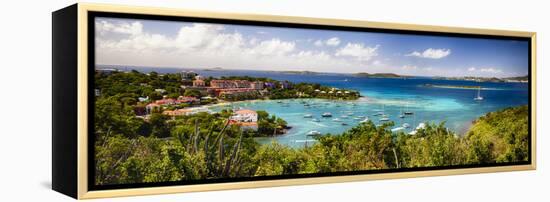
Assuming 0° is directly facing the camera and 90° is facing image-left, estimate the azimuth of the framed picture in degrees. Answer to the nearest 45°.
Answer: approximately 315°
